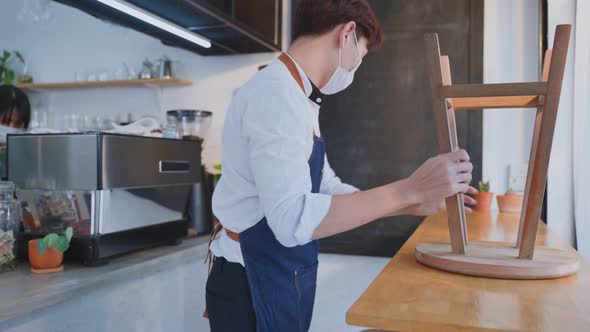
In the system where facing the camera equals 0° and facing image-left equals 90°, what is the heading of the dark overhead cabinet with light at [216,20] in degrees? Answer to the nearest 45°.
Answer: approximately 315°

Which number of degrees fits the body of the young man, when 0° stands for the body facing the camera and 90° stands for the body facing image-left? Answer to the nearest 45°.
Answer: approximately 270°

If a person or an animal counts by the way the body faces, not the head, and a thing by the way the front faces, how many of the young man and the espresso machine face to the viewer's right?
1

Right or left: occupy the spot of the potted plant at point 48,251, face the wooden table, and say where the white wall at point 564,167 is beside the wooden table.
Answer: left

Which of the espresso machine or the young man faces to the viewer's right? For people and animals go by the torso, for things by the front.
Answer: the young man

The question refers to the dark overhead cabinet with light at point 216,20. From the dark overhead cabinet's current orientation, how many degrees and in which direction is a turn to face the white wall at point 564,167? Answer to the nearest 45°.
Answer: approximately 45° to its left

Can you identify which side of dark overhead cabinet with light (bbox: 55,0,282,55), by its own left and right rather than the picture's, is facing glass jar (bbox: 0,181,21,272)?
right

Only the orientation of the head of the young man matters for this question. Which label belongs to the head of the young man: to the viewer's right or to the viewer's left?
to the viewer's right

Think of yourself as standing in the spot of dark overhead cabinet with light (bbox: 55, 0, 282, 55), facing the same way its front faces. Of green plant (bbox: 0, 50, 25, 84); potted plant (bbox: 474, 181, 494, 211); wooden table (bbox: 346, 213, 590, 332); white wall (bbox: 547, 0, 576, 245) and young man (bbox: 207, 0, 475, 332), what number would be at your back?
1
